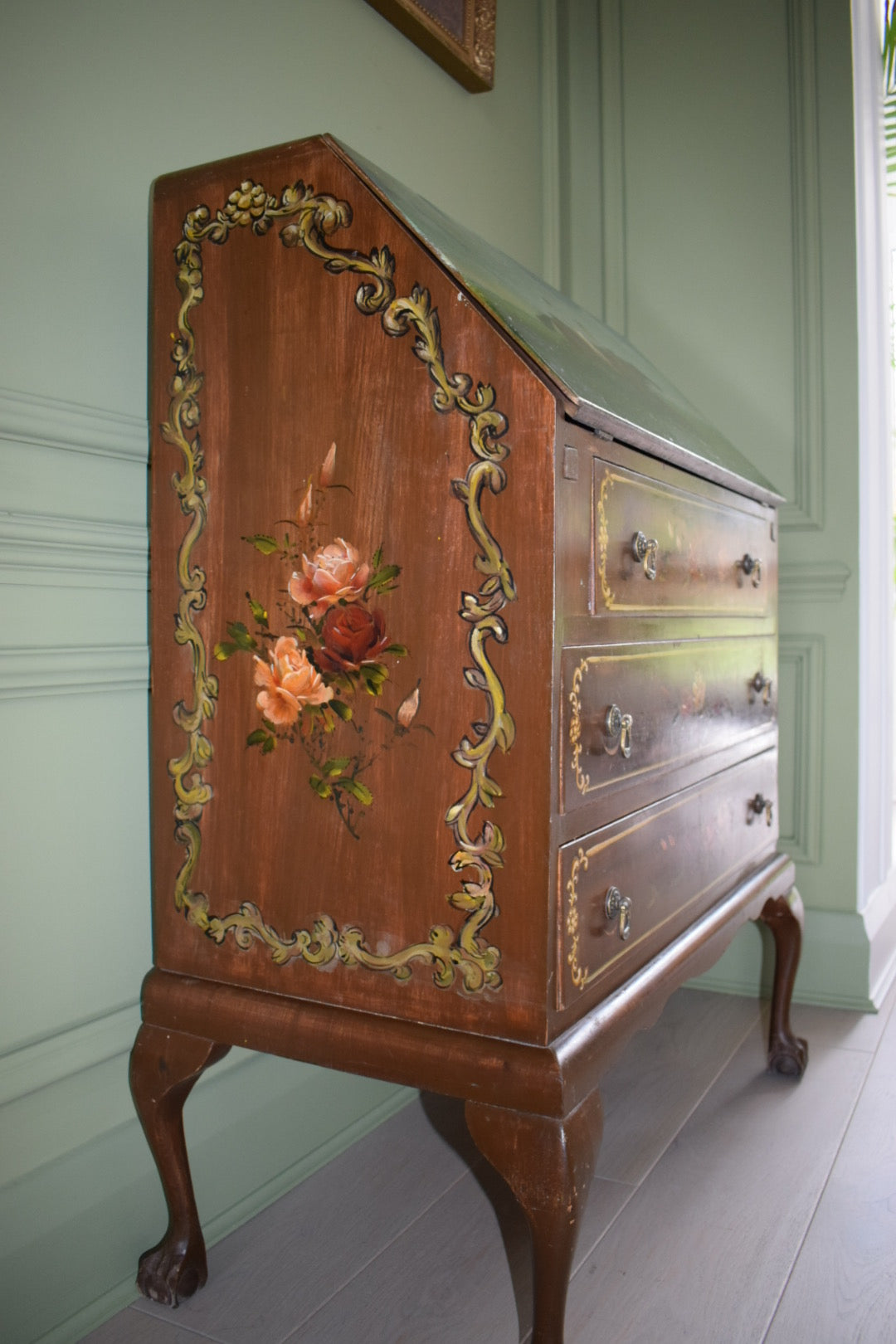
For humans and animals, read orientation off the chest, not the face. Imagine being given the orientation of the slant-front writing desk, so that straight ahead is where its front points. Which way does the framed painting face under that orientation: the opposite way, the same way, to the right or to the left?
the same way

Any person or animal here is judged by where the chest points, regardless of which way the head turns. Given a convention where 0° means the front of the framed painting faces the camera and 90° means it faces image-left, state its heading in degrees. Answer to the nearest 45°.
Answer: approximately 315°

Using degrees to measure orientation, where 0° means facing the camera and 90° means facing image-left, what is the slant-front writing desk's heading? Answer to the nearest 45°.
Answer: approximately 315°

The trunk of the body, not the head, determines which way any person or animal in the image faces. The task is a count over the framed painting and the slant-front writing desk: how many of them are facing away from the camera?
0
